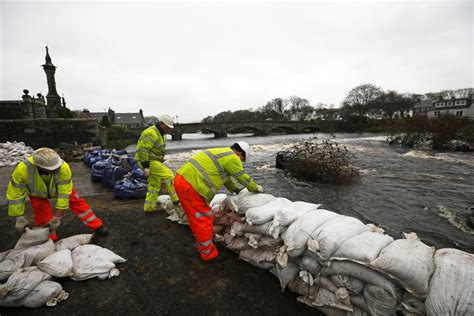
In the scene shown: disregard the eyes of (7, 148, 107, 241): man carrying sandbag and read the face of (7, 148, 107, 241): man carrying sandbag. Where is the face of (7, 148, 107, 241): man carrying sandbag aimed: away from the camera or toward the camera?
toward the camera

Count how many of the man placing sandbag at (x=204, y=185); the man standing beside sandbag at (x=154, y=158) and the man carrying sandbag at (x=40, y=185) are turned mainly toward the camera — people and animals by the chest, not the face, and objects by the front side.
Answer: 1

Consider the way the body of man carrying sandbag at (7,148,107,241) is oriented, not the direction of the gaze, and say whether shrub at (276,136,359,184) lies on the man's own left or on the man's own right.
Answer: on the man's own left

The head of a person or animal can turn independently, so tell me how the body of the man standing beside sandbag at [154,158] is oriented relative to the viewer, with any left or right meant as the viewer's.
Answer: facing to the right of the viewer

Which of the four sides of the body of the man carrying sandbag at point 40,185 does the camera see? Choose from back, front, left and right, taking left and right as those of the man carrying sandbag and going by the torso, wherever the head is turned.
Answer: front

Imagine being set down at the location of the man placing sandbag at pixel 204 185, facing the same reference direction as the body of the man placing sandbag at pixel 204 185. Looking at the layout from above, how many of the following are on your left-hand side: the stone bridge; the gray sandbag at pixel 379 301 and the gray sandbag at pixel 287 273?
1

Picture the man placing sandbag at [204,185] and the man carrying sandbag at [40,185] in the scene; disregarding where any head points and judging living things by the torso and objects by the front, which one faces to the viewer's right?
the man placing sandbag at [204,185]

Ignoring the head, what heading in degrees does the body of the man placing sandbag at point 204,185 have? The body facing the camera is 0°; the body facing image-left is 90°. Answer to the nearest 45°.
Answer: approximately 270°

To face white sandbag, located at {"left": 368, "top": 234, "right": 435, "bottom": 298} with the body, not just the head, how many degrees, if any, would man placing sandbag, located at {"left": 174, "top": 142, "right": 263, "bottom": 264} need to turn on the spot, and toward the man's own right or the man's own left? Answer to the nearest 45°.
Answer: approximately 45° to the man's own right

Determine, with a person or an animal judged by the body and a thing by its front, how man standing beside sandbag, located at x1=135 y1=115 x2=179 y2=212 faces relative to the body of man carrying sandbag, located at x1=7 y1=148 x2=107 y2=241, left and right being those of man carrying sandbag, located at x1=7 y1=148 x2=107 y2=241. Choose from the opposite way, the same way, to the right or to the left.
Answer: to the left

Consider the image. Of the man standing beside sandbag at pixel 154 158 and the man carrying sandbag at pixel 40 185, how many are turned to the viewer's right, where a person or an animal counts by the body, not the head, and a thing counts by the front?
1

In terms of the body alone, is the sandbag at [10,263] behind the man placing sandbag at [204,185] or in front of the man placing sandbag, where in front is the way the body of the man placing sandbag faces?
behind
